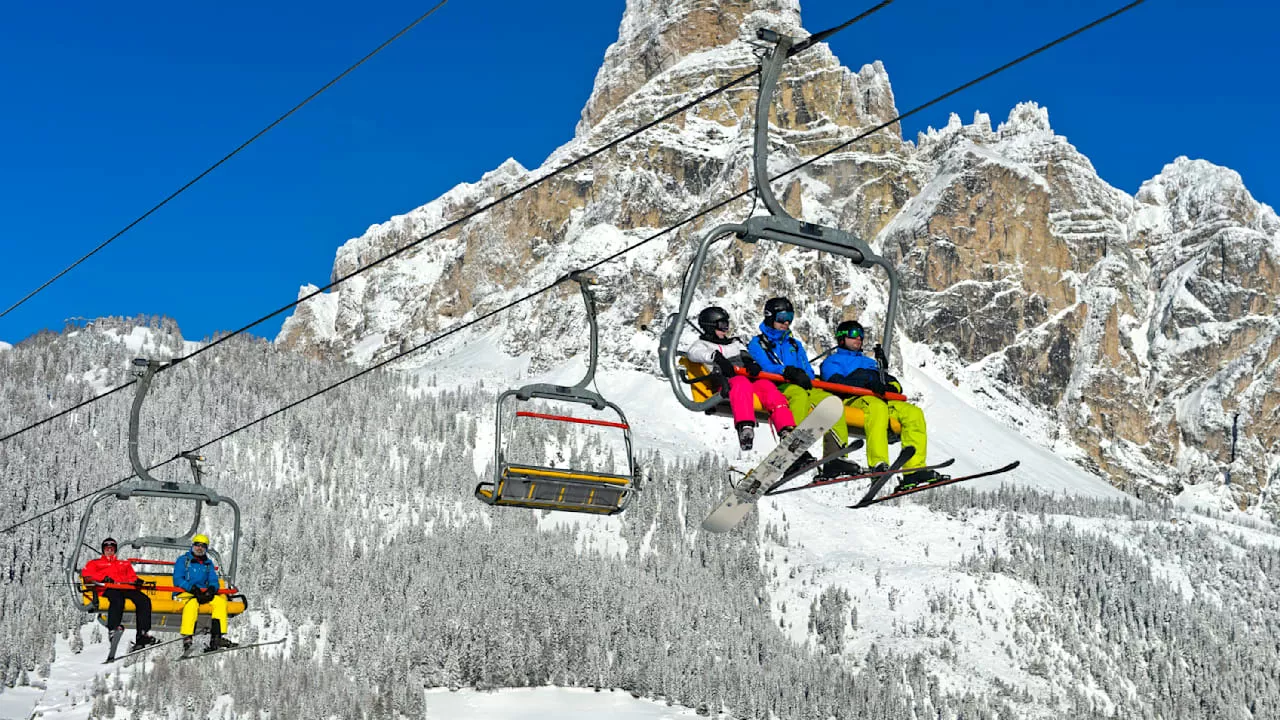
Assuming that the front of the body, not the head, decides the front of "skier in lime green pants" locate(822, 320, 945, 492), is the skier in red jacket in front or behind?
behind

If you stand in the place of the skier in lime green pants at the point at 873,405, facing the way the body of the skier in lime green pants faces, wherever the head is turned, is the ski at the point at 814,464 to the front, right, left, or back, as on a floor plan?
right

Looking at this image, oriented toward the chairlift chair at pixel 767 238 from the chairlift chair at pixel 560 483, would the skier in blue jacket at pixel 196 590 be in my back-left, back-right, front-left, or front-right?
back-right

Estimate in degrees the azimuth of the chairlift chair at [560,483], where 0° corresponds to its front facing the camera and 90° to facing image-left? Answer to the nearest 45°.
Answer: approximately 135°

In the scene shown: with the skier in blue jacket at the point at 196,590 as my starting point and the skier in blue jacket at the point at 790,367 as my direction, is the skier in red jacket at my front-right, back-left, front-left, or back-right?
back-right

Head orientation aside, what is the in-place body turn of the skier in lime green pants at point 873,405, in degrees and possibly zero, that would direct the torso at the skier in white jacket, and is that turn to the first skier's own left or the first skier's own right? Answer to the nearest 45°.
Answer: approximately 135° to the first skier's own right

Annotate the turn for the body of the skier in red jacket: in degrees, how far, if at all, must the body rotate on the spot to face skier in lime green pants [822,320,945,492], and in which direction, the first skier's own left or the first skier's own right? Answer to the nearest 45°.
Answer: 0° — they already face them

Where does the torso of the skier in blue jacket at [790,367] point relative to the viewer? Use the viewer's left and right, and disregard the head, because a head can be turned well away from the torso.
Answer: facing the viewer and to the right of the viewer

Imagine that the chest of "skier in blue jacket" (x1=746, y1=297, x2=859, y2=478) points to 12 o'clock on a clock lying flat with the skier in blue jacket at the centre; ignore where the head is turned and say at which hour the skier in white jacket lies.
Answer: The skier in white jacket is roughly at 4 o'clock from the skier in blue jacket.

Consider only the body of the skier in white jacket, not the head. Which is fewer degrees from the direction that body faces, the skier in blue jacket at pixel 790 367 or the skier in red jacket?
the skier in blue jacket

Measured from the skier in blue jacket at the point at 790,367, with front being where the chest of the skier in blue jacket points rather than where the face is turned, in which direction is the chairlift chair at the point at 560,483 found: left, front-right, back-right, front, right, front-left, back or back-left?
back
